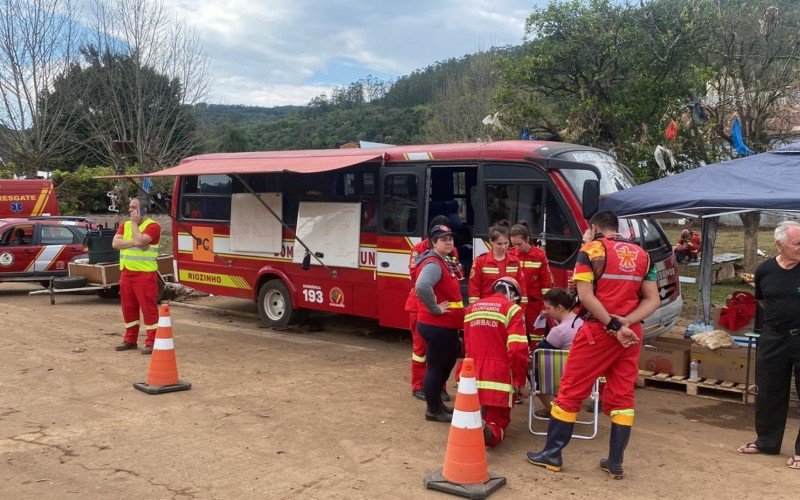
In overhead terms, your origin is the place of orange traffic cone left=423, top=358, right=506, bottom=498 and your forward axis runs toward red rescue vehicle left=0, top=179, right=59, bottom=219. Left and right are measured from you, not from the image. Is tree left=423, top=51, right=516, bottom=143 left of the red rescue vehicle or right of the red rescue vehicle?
right

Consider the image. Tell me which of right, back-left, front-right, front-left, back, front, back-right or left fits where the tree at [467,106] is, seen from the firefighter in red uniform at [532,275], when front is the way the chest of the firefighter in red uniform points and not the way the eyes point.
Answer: back-right

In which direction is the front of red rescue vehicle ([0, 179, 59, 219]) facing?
to the viewer's left

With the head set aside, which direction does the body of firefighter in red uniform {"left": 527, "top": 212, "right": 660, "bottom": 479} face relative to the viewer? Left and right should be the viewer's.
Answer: facing away from the viewer and to the left of the viewer

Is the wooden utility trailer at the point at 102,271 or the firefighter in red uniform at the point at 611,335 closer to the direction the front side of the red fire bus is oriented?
the firefighter in red uniform

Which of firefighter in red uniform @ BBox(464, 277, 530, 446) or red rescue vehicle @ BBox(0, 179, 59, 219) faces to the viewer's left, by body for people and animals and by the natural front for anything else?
the red rescue vehicle

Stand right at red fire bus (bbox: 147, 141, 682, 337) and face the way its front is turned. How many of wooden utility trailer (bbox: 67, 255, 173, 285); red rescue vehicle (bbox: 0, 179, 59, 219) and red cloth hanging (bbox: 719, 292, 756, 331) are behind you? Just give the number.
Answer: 2
